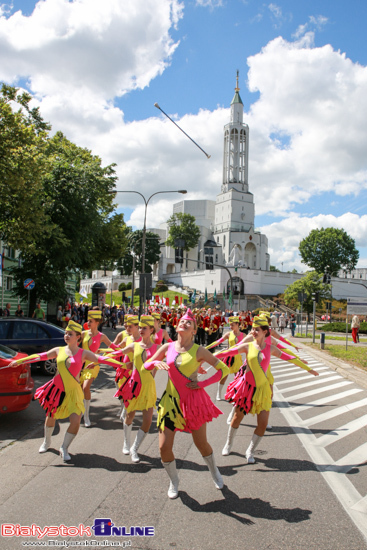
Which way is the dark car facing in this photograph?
to the viewer's left

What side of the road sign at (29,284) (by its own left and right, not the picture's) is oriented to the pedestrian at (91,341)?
front

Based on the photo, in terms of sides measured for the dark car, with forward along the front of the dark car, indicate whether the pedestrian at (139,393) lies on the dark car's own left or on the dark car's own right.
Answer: on the dark car's own left

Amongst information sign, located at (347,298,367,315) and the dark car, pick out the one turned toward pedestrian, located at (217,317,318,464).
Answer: the information sign

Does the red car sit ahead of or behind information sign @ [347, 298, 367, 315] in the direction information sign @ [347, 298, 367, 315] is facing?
ahead

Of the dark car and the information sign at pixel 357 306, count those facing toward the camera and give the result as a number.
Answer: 1

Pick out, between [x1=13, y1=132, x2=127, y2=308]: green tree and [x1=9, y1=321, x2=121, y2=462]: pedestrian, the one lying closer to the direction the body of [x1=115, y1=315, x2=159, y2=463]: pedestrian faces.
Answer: the pedestrian

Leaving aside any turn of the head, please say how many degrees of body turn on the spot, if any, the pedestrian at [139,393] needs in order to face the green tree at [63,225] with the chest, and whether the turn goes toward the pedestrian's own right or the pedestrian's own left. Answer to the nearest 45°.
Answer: approximately 180°

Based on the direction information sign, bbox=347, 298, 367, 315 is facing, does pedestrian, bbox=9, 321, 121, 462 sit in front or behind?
in front
